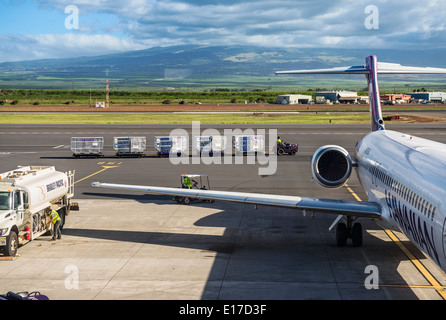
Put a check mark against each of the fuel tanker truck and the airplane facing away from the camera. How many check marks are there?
0

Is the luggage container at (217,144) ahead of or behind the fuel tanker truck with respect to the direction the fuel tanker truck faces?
behind

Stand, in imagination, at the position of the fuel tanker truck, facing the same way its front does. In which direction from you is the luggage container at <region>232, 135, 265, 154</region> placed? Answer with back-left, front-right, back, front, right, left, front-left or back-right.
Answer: back

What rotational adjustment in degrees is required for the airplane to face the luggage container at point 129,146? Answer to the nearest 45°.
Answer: approximately 135° to its right

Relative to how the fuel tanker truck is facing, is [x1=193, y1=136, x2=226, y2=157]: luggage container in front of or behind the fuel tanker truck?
behind

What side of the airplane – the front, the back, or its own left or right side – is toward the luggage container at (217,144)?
back

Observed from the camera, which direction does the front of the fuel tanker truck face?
facing the viewer and to the left of the viewer

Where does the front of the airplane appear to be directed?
toward the camera

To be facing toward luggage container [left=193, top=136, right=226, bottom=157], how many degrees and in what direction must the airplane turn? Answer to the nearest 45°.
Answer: approximately 180°
